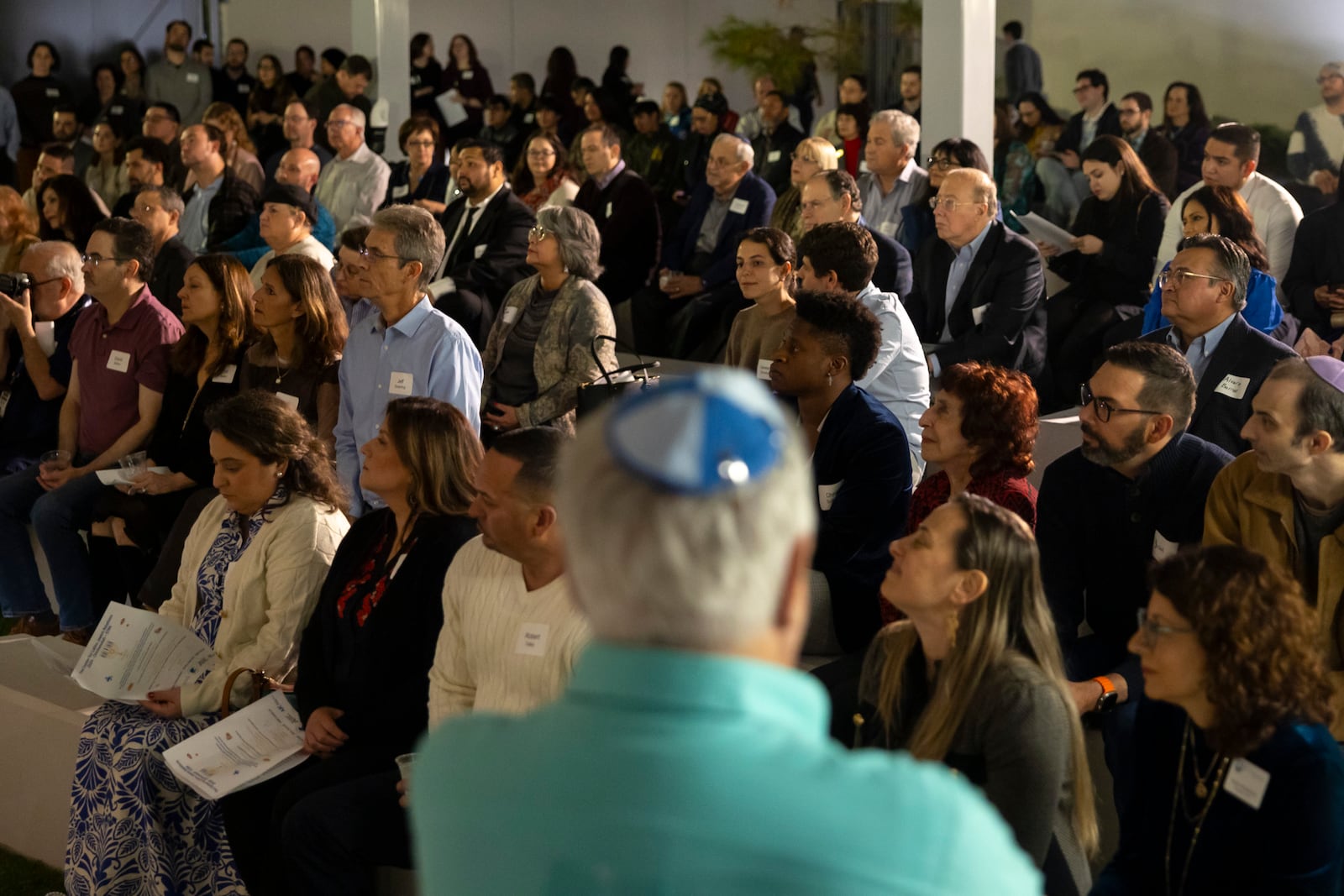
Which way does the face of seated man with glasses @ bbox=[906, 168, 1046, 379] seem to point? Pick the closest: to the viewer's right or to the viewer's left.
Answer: to the viewer's left

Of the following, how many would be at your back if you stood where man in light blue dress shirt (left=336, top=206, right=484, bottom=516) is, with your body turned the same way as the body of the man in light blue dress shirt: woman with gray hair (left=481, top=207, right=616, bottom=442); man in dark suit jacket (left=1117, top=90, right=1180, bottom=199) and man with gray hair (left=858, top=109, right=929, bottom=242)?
3

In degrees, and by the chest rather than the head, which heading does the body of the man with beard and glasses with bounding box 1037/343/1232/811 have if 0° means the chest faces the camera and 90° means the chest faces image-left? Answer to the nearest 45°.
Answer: approximately 45°

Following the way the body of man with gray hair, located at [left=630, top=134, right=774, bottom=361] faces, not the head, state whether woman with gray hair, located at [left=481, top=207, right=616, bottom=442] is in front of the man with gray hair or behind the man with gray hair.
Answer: in front

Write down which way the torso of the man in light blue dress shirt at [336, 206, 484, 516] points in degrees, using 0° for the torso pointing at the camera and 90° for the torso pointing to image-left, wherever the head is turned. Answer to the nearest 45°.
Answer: approximately 45°

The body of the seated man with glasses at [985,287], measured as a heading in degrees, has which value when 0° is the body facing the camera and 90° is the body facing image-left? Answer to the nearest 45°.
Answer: approximately 45°

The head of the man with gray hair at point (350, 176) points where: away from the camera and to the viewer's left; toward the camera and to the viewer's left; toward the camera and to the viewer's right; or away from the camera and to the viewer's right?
toward the camera and to the viewer's left

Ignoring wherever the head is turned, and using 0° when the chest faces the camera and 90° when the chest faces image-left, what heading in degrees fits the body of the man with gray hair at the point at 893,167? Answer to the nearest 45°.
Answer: approximately 45°

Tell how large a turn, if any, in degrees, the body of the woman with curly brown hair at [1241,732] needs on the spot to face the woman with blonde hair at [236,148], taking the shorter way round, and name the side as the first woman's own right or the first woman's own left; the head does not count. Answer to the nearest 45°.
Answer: approximately 90° to the first woman's own right

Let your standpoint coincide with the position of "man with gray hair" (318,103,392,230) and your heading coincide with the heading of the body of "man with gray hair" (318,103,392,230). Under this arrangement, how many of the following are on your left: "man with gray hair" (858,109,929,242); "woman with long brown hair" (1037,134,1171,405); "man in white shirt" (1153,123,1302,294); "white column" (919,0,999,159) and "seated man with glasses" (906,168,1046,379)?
5
